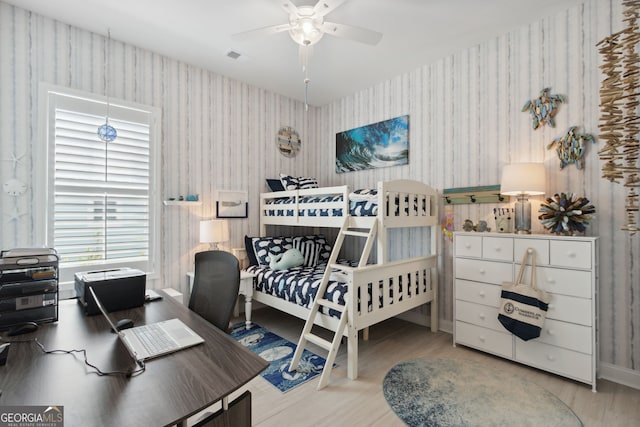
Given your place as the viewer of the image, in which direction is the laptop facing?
facing to the right of the viewer

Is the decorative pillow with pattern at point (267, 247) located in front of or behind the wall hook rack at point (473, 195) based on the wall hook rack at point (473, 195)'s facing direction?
in front

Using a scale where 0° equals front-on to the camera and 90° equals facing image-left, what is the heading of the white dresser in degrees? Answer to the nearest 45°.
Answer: approximately 45°

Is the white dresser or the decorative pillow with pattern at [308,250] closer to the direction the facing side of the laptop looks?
the white dresser

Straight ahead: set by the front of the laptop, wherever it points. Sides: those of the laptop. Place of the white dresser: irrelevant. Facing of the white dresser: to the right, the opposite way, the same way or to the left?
the opposite way

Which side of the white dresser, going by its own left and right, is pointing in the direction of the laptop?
front

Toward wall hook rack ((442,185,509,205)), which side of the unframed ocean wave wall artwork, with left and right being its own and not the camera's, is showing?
left

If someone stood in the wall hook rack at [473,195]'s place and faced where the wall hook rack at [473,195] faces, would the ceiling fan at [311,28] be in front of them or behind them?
in front
